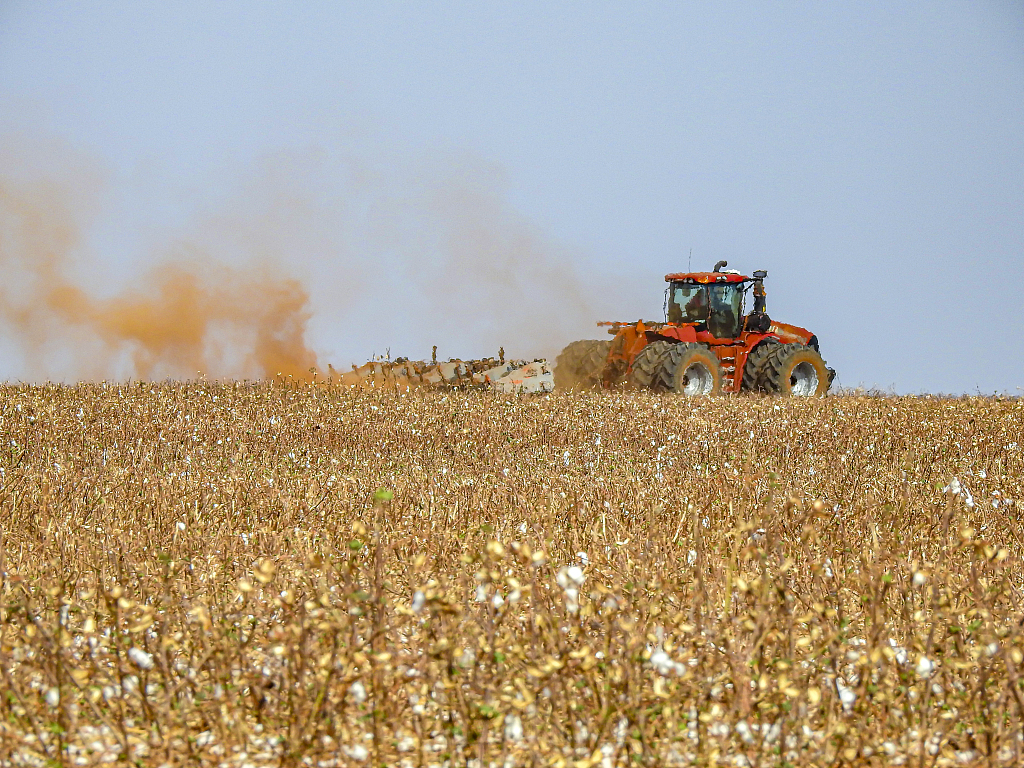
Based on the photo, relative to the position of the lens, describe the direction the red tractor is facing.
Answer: facing away from the viewer and to the right of the viewer
